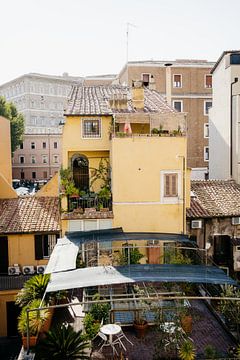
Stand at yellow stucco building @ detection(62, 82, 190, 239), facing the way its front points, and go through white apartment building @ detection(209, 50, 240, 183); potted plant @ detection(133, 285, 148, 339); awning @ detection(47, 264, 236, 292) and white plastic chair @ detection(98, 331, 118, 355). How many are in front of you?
3

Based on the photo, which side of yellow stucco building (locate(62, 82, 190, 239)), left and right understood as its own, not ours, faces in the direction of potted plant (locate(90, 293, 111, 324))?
front

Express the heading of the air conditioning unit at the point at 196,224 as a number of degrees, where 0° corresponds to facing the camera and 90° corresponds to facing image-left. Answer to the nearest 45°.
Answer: approximately 0°

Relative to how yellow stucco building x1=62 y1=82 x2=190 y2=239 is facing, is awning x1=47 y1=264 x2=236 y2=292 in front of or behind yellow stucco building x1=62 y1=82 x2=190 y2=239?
in front

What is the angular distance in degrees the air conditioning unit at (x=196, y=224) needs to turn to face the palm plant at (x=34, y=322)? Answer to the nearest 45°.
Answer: approximately 45° to its right

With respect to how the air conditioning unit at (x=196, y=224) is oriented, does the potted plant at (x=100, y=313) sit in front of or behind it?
in front

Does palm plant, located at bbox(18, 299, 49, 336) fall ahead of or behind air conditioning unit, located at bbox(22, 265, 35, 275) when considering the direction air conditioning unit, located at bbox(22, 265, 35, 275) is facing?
ahead

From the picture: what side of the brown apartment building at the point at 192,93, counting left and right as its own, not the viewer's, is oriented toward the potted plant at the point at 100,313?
front
